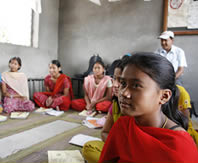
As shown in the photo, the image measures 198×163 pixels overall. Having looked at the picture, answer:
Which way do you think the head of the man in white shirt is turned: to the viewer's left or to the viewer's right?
to the viewer's left

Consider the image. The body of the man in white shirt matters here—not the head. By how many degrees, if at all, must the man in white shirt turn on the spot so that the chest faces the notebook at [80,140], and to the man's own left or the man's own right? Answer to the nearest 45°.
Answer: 0° — they already face it

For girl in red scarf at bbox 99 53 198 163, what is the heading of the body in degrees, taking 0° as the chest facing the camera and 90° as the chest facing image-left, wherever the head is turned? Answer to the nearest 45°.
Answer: approximately 45°
